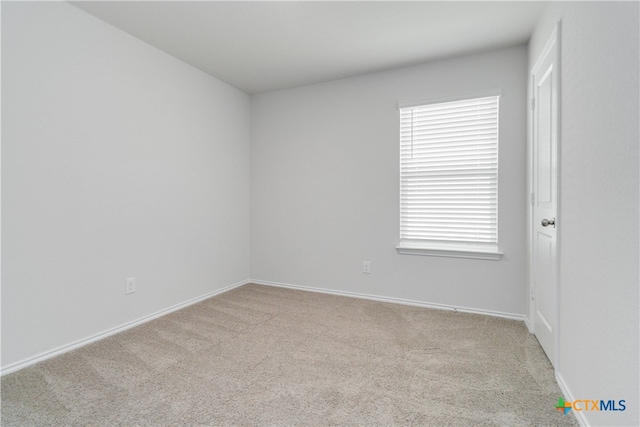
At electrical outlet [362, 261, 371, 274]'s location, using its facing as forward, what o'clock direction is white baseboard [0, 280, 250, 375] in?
The white baseboard is roughly at 2 o'clock from the electrical outlet.

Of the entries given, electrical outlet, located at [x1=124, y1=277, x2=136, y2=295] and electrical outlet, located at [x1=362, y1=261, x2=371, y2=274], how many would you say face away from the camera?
0

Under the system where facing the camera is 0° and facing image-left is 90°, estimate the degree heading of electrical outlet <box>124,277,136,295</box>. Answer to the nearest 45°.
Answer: approximately 315°

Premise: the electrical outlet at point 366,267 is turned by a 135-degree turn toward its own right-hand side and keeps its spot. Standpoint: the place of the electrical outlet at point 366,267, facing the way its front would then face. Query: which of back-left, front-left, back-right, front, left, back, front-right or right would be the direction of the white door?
back

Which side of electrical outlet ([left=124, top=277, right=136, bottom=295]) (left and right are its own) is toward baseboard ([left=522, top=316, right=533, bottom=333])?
front

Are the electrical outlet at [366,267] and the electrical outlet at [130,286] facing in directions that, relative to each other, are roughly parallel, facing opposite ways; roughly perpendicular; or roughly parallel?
roughly perpendicular

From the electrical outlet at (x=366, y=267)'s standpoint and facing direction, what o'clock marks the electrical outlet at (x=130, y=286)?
the electrical outlet at (x=130, y=286) is roughly at 2 o'clock from the electrical outlet at (x=366, y=267).

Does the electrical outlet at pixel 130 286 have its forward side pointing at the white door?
yes

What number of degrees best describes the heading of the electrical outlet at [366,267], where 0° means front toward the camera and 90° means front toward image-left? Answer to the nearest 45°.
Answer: approximately 0°

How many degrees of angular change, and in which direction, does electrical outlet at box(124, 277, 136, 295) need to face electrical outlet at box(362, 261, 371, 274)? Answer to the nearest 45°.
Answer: approximately 45° to its left
